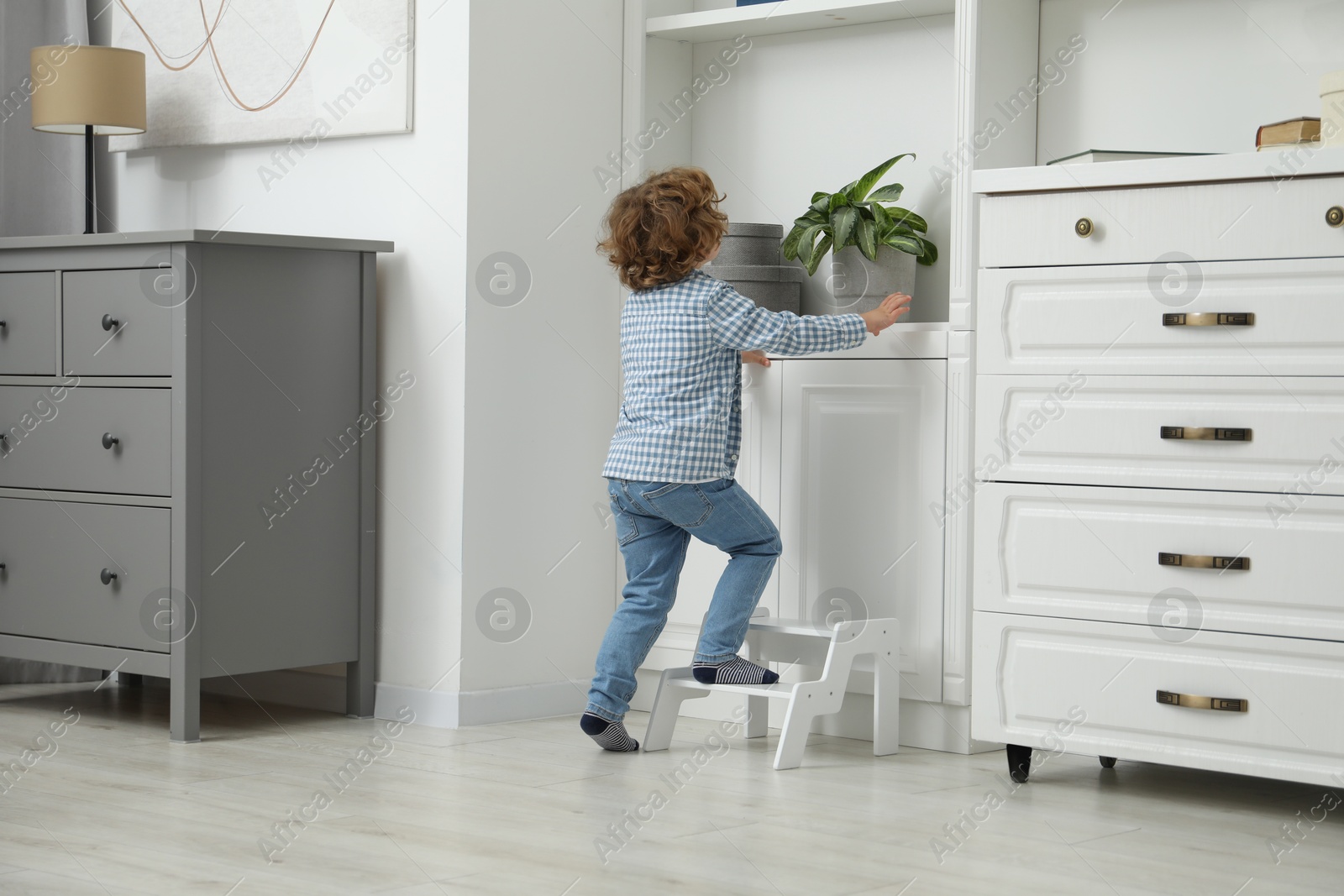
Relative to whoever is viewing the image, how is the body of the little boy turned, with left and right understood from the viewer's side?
facing away from the viewer and to the right of the viewer

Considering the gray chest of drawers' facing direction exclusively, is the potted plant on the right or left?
on its left

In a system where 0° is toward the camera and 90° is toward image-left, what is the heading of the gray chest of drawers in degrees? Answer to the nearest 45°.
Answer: approximately 45°

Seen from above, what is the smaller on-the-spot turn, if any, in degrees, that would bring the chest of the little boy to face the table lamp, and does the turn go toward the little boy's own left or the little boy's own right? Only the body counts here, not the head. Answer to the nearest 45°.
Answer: approximately 135° to the little boy's own left

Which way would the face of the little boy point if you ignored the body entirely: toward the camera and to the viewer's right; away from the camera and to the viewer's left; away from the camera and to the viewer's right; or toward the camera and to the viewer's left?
away from the camera and to the viewer's right

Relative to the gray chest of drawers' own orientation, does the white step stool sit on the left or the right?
on its left

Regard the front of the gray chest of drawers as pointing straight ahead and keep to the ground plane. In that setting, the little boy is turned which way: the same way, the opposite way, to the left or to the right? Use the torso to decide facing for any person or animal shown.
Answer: the opposite way
